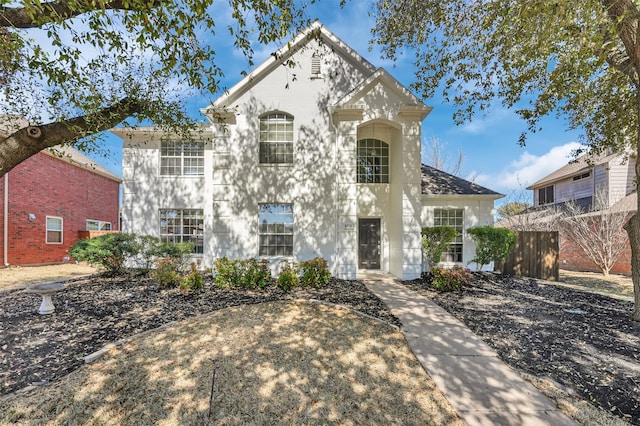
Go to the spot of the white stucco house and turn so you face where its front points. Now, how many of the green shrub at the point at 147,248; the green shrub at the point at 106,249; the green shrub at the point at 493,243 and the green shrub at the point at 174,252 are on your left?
1

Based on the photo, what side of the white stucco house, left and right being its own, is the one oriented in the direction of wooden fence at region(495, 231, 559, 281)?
left

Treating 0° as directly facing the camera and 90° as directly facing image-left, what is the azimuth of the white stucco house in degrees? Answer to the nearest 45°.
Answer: approximately 0°

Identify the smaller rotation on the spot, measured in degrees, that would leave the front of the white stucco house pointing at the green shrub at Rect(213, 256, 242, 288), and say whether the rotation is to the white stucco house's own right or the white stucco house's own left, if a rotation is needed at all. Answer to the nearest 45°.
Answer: approximately 45° to the white stucco house's own right

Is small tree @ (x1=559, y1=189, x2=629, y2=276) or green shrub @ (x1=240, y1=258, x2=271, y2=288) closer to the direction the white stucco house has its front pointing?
the green shrub

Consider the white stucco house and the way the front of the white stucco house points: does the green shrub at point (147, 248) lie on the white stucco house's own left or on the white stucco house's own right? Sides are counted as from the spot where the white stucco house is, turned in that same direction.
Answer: on the white stucco house's own right

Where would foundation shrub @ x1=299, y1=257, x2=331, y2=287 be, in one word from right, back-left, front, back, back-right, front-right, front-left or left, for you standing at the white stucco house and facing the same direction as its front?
front

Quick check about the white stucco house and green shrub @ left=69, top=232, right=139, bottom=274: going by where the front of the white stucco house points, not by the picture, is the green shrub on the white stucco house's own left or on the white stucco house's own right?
on the white stucco house's own right

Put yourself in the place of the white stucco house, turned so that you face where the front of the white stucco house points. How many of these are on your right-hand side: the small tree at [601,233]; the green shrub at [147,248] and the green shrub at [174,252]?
2

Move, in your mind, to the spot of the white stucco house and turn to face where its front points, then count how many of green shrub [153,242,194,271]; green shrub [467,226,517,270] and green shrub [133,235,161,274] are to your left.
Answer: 1

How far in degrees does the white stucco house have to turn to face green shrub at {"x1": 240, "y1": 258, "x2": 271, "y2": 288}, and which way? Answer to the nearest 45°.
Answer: approximately 45° to its right
